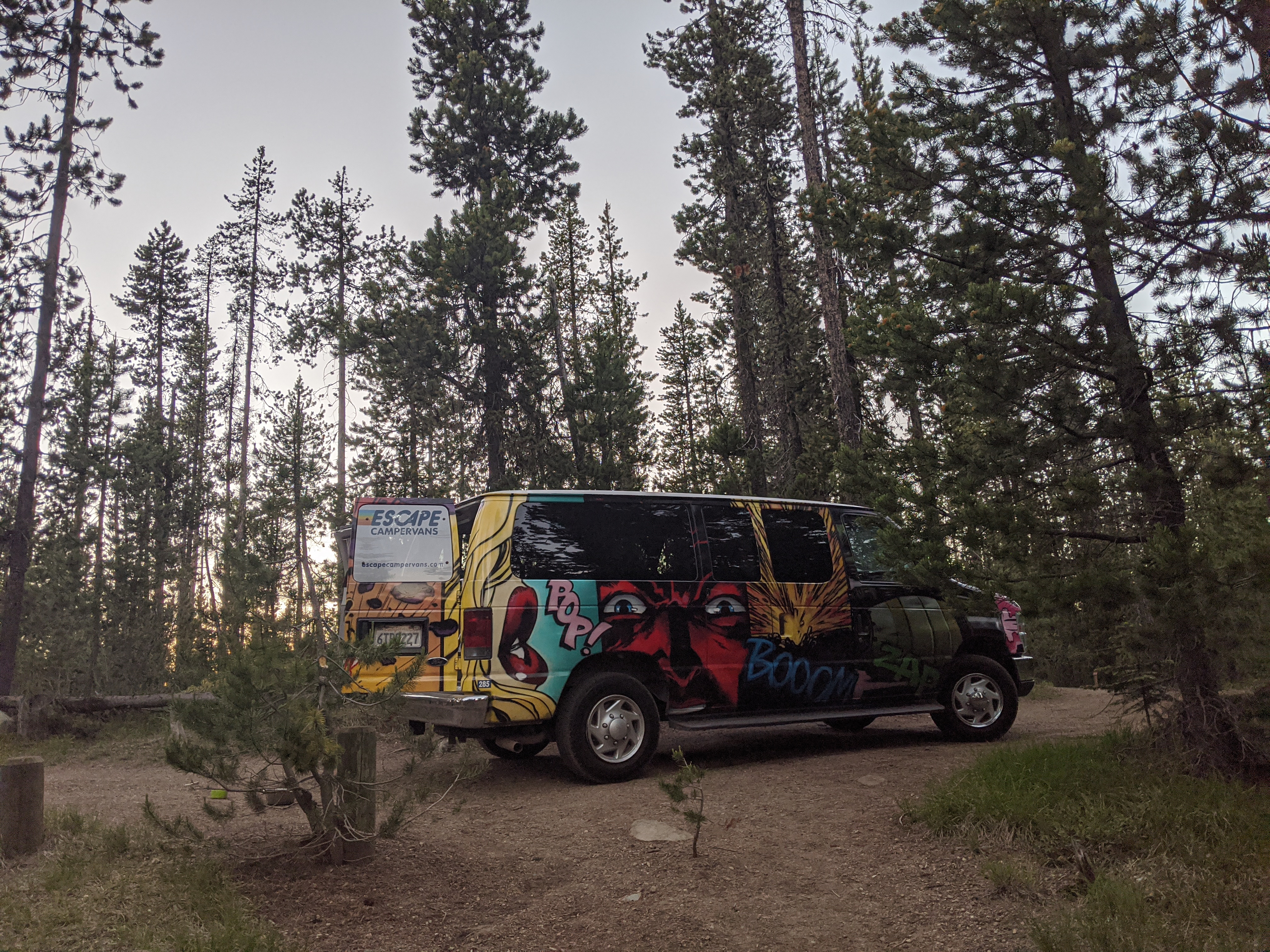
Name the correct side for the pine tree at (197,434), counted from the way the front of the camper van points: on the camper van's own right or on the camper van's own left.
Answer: on the camper van's own left

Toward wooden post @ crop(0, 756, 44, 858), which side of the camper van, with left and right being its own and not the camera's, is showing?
back

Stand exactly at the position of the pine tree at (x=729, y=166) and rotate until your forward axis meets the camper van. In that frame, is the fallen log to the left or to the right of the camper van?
right

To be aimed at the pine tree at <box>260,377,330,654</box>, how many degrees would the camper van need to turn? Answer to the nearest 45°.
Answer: approximately 90° to its left

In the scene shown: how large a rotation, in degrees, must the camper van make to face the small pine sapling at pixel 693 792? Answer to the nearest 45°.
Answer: approximately 135° to its right

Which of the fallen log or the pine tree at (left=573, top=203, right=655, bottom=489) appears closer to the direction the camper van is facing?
the pine tree

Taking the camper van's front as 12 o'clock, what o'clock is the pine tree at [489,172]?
The pine tree is roughly at 10 o'clock from the camper van.

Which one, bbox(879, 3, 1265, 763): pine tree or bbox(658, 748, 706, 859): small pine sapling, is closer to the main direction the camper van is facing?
the pine tree

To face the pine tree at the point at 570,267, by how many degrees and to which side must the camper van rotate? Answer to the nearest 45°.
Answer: approximately 45° to its left

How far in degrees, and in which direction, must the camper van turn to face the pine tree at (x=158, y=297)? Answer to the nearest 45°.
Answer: approximately 90° to its left

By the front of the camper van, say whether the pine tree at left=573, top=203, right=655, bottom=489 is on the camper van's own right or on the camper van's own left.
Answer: on the camper van's own left

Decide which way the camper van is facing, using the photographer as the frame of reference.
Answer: facing away from the viewer and to the right of the viewer

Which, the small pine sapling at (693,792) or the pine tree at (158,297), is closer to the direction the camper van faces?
the pine tree
